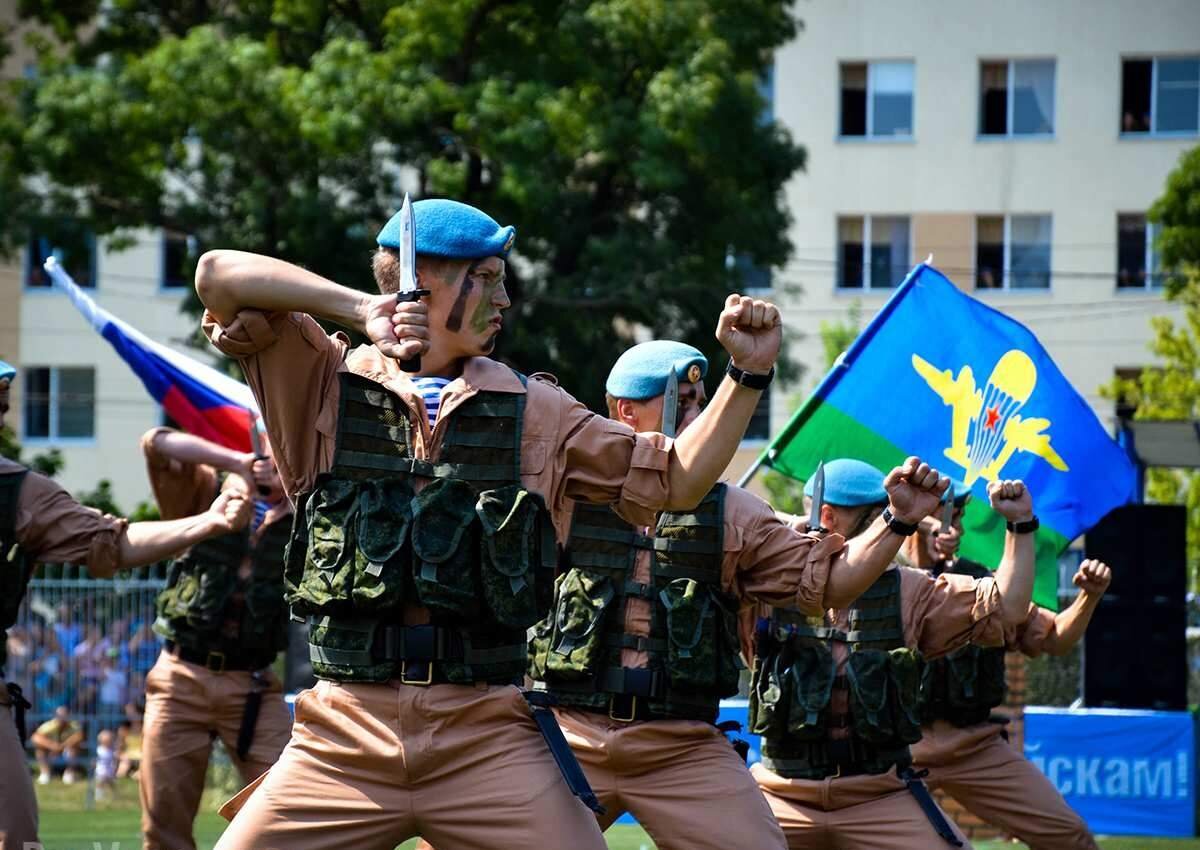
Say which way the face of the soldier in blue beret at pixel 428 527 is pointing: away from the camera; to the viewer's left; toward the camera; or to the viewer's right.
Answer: to the viewer's right

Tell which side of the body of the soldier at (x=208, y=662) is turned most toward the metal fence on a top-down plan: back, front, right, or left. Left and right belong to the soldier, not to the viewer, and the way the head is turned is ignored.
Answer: back

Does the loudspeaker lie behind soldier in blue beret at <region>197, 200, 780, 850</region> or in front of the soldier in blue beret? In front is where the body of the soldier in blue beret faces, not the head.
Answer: behind

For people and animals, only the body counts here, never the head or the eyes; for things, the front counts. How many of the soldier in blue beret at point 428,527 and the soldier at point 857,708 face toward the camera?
2

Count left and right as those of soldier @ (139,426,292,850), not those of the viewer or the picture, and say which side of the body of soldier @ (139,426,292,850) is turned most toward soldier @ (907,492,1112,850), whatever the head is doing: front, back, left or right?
left

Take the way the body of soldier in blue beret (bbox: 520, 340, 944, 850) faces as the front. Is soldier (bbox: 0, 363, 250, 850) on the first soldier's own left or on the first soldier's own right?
on the first soldier's own right

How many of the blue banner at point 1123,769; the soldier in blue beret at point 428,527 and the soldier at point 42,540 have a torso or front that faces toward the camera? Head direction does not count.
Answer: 3

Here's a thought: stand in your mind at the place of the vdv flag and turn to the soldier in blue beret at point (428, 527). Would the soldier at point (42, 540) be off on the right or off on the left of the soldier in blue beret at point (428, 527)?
right

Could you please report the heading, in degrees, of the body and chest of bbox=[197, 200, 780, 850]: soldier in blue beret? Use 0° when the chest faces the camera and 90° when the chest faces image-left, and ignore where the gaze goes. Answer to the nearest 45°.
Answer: approximately 0°
